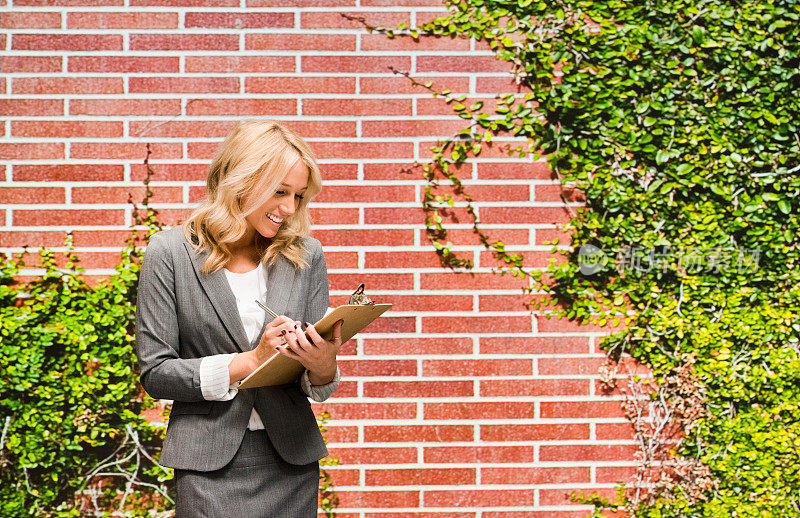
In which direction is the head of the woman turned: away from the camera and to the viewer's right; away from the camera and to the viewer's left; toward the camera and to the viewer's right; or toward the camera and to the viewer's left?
toward the camera and to the viewer's right

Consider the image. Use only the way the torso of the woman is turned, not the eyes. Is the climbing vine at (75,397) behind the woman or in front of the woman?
behind

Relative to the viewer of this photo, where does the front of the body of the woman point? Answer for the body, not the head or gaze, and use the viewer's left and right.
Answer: facing the viewer and to the right of the viewer
